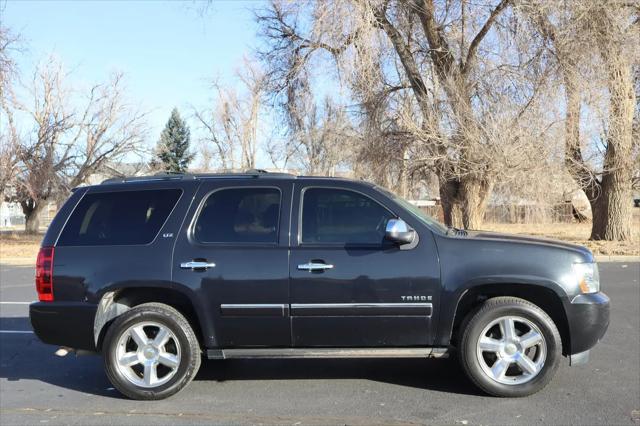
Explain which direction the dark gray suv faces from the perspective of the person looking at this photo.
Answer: facing to the right of the viewer

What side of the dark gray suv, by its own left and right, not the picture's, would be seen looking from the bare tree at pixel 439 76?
left

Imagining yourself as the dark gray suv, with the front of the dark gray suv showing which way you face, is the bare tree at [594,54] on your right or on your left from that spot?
on your left
